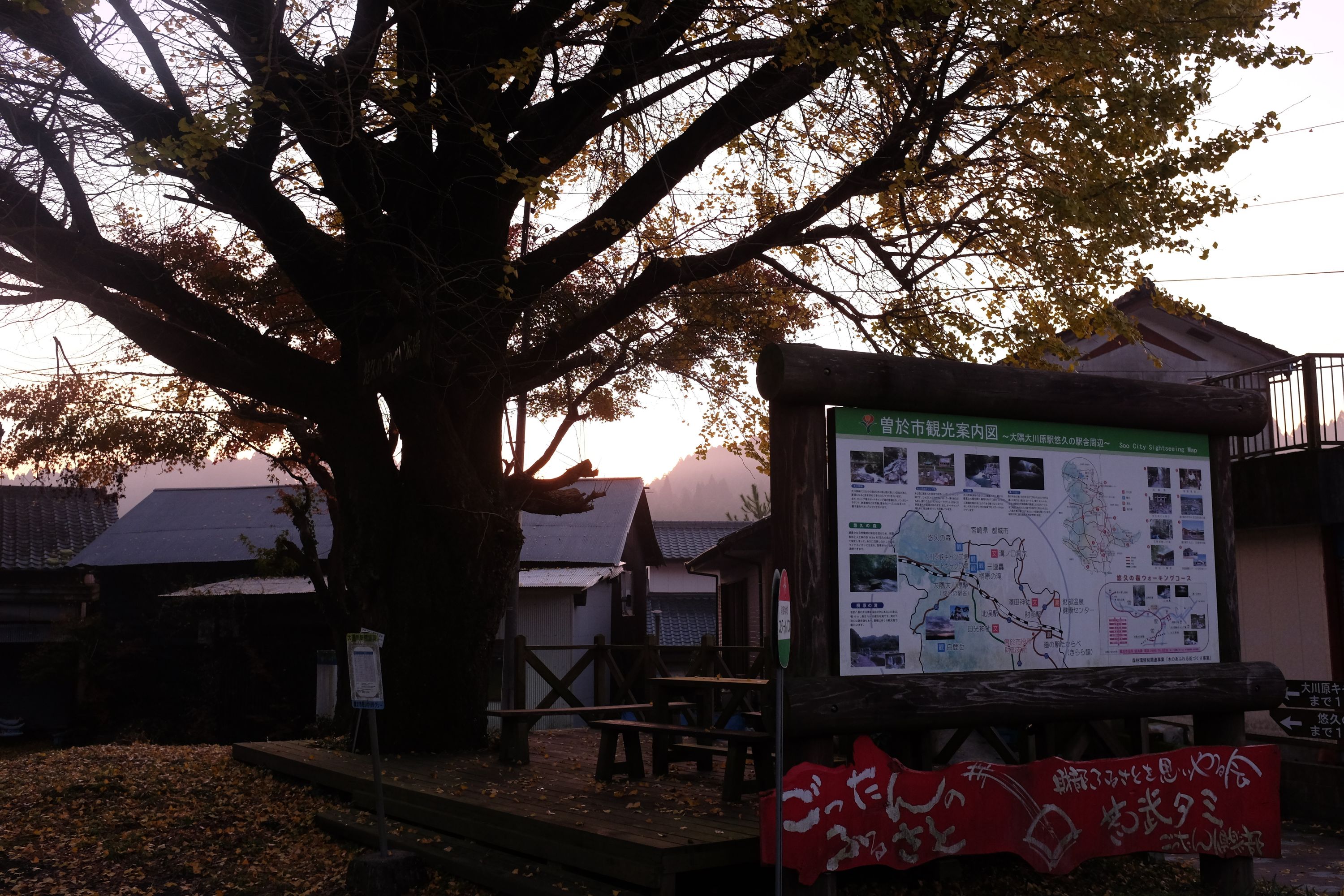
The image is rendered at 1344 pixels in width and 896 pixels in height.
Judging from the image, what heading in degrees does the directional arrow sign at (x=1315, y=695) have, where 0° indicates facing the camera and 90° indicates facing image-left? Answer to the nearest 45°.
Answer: approximately 0°

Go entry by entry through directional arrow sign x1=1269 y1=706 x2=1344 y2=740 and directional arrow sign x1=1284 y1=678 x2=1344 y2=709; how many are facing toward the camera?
2

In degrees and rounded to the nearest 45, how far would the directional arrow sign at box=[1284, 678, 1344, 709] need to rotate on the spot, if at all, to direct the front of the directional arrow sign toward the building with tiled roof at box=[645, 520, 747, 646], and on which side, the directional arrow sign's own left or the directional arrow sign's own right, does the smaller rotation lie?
approximately 135° to the directional arrow sign's own right

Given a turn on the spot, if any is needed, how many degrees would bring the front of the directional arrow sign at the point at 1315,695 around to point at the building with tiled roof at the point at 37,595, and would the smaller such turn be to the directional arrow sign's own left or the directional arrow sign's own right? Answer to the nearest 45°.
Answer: approximately 90° to the directional arrow sign's own right

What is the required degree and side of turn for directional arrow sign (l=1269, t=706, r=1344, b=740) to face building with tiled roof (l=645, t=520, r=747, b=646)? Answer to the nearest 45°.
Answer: approximately 135° to its right

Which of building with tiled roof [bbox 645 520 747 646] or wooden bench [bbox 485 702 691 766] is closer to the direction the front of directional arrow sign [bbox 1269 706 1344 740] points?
the wooden bench
